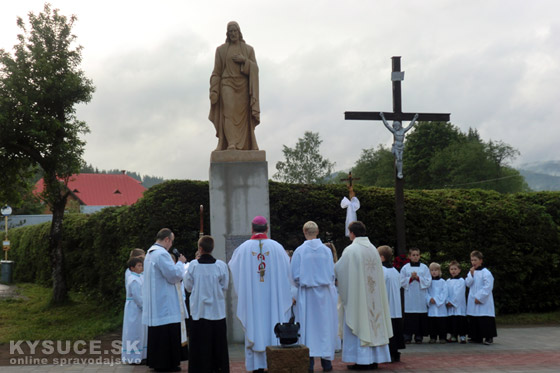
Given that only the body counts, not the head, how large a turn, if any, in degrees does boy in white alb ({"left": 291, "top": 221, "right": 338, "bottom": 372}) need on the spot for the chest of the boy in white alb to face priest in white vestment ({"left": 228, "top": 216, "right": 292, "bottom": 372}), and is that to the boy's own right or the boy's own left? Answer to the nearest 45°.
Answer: approximately 90° to the boy's own left

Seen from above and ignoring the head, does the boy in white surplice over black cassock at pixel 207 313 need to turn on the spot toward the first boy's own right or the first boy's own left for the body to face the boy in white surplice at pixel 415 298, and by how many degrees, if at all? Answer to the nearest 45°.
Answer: approximately 45° to the first boy's own right

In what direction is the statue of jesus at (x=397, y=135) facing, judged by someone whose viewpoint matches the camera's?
facing the viewer

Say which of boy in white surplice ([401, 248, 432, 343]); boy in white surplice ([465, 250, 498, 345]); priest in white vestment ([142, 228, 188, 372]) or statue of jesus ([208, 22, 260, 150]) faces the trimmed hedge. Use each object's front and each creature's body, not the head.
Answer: the priest in white vestment

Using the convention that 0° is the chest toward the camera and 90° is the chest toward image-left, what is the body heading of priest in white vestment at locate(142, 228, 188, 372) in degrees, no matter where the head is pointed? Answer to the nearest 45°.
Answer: approximately 225°

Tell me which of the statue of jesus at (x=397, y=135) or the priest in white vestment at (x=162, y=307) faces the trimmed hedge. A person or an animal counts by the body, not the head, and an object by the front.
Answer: the priest in white vestment

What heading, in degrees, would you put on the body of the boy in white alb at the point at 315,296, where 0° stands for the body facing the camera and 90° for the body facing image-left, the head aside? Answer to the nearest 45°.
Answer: approximately 180°

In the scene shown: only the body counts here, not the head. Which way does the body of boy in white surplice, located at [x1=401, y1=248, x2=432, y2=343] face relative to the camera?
toward the camera

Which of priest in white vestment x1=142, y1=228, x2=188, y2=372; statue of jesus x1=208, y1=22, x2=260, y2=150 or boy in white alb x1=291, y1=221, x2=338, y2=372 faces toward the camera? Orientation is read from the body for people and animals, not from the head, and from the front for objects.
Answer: the statue of jesus
